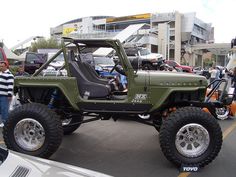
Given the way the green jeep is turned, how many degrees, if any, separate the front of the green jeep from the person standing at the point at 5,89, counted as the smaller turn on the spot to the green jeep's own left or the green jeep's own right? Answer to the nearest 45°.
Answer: approximately 135° to the green jeep's own left

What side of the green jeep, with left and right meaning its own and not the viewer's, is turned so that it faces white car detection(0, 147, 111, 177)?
right

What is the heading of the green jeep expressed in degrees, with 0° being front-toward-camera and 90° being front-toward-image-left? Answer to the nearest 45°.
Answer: approximately 270°
